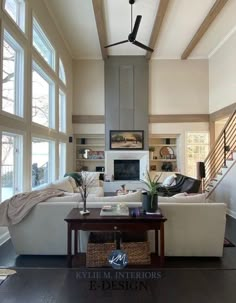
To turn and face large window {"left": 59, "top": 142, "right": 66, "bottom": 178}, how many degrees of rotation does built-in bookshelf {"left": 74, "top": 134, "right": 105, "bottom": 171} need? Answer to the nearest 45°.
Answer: approximately 45° to its right

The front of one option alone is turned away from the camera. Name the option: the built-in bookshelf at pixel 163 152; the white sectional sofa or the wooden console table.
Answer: the white sectional sofa

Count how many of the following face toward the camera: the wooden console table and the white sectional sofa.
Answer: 1

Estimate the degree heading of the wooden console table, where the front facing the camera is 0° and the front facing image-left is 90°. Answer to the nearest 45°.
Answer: approximately 0°

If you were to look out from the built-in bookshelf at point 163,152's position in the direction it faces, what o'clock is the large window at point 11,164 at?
The large window is roughly at 1 o'clock from the built-in bookshelf.

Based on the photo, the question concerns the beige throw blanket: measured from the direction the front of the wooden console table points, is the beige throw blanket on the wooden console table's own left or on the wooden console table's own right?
on the wooden console table's own right

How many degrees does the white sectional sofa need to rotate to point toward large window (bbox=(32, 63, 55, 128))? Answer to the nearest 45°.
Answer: approximately 45° to its left

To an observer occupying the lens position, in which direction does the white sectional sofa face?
facing away from the viewer

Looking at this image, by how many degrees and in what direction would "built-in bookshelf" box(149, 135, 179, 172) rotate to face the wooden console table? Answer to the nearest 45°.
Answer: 0° — it already faces it

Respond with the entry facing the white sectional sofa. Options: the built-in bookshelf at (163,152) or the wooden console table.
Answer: the built-in bookshelf

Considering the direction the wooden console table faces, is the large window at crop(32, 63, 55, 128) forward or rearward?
rearward
